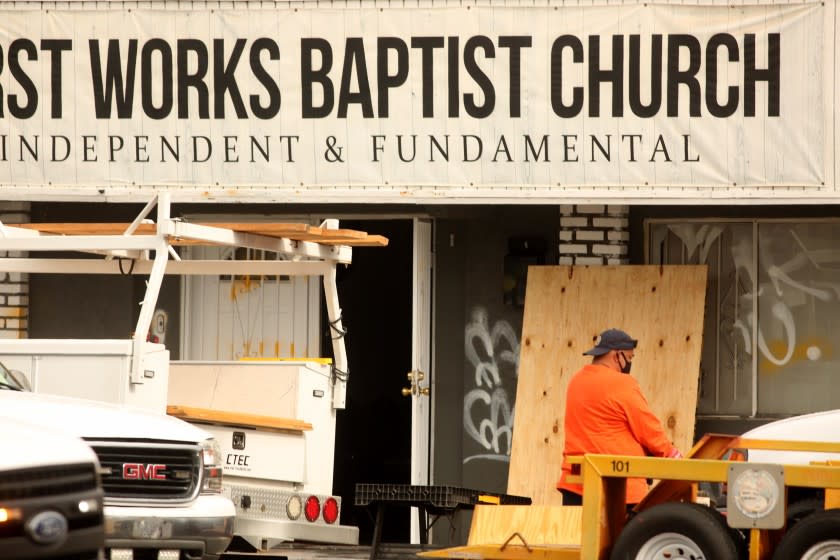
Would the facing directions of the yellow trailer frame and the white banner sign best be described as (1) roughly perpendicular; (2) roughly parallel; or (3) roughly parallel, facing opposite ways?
roughly perpendicular

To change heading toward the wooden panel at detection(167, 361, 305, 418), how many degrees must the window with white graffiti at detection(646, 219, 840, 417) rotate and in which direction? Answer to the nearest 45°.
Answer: approximately 45° to its right

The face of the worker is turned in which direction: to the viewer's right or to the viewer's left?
to the viewer's right

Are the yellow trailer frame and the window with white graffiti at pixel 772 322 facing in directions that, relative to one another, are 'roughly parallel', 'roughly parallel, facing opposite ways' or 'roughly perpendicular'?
roughly perpendicular
